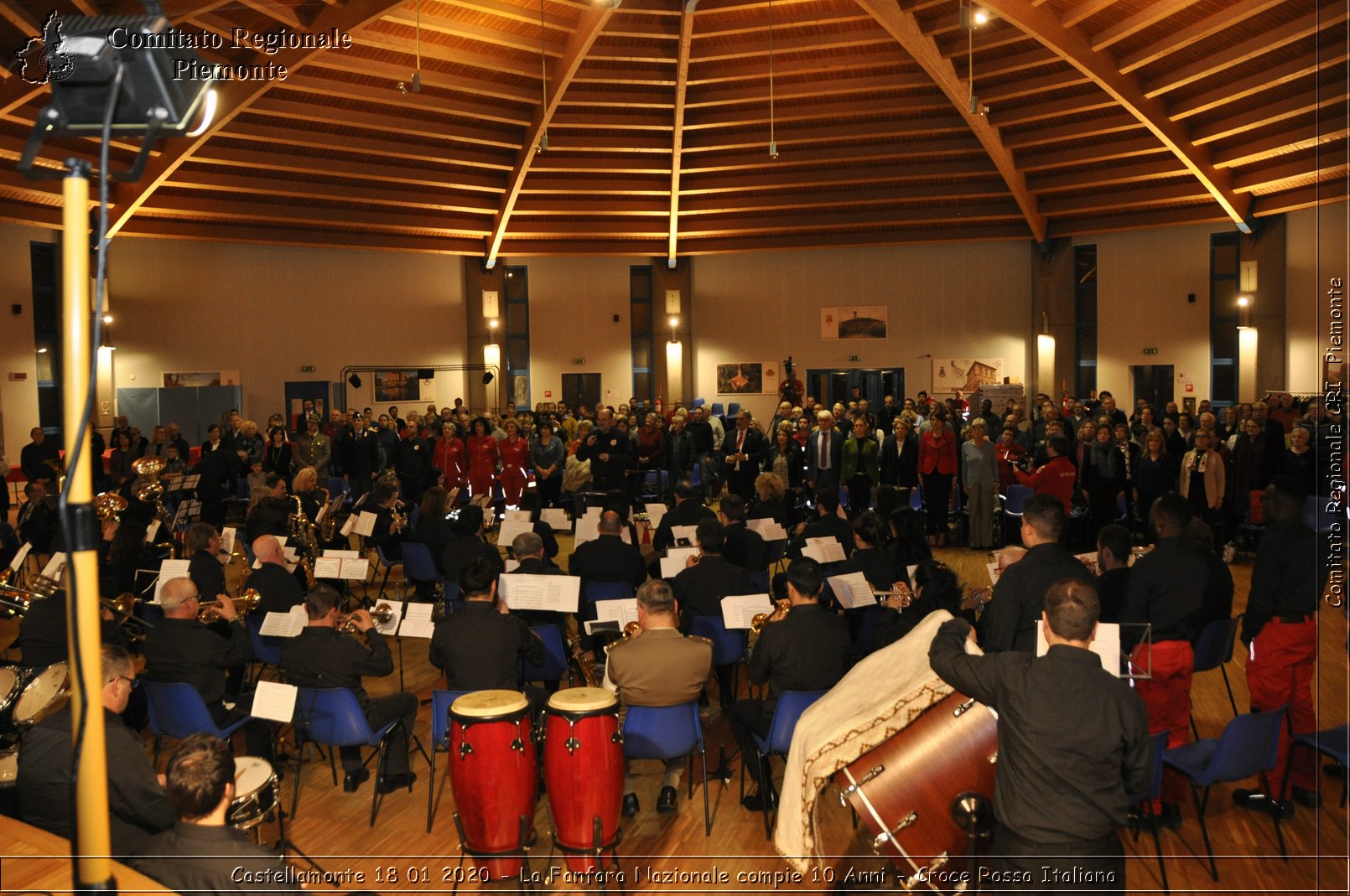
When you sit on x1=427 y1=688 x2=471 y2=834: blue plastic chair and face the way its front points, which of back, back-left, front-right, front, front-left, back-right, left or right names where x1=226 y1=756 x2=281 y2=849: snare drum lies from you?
back-left

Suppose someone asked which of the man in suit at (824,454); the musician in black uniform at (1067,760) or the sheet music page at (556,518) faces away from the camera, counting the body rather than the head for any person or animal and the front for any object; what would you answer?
the musician in black uniform

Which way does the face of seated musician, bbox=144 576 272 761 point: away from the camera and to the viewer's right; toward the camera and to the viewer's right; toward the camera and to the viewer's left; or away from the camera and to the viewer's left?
away from the camera and to the viewer's right

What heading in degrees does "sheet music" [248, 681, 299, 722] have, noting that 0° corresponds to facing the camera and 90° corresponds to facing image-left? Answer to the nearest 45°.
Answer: approximately 0°

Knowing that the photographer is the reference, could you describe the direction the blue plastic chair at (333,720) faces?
facing away from the viewer and to the right of the viewer

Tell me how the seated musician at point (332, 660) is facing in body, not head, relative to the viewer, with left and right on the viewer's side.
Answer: facing away from the viewer and to the right of the viewer

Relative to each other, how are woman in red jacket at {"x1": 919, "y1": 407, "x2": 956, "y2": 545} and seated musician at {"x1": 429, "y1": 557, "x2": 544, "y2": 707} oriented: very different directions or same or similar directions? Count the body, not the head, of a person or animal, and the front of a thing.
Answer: very different directions

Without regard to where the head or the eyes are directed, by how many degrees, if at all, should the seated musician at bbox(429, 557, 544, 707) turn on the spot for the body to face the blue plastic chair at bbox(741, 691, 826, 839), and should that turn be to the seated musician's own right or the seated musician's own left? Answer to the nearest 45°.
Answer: approximately 135° to the seated musician's own right

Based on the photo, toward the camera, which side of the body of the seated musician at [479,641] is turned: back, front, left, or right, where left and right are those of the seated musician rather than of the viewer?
back

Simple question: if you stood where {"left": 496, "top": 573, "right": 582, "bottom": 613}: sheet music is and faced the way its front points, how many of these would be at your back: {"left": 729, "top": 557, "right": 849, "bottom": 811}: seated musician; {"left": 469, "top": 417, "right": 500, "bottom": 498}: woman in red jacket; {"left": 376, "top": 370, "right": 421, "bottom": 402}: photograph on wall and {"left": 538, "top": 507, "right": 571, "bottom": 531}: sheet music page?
3

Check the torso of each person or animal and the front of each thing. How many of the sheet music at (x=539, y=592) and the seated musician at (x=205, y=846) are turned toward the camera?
1

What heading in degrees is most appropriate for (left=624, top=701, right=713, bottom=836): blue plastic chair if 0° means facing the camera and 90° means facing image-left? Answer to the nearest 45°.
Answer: approximately 180°

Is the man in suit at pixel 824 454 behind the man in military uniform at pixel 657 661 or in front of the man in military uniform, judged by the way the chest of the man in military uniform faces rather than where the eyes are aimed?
in front
